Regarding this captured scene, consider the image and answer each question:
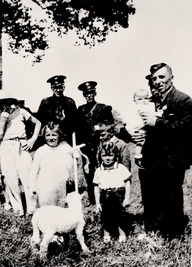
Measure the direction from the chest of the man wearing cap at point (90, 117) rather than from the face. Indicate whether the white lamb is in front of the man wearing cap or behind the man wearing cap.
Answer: in front

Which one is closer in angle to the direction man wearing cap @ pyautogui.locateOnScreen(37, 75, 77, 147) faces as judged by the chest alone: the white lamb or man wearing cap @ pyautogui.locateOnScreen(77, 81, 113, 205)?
the white lamb

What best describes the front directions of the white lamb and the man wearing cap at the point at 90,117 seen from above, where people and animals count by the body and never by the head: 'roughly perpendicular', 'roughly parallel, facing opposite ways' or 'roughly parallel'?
roughly perpendicular

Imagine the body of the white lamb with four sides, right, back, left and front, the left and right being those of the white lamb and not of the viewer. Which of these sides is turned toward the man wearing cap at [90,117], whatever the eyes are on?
left

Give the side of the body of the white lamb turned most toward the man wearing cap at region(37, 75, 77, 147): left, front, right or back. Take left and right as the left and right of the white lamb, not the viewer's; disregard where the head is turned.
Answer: left

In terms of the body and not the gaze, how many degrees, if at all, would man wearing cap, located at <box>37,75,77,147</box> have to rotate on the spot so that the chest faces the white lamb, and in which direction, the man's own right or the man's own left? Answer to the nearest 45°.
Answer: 0° — they already face it

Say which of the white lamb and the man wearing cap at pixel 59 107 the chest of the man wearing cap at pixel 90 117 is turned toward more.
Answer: the white lamb

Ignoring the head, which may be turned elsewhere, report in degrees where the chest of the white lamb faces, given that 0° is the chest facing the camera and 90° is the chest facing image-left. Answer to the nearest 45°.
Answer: approximately 270°

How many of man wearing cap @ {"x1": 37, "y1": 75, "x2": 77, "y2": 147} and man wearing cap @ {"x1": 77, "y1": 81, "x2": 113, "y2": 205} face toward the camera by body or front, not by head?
2

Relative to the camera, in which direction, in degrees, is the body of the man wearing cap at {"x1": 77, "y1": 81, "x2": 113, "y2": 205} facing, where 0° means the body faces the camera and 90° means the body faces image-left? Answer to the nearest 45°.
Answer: approximately 0°
